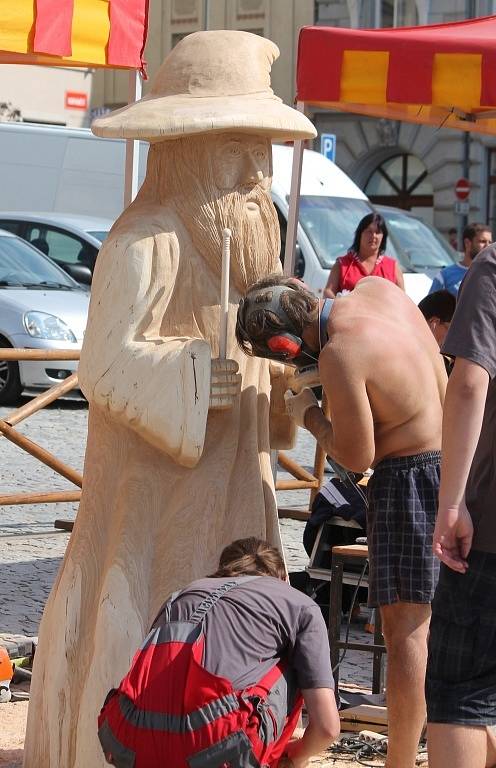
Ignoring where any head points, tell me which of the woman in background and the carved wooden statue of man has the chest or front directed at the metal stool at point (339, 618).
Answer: the woman in background

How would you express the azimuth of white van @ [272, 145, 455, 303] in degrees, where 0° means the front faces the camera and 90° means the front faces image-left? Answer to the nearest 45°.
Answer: approximately 315°

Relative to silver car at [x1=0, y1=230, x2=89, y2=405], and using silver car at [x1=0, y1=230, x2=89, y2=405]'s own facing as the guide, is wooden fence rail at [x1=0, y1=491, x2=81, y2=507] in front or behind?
in front

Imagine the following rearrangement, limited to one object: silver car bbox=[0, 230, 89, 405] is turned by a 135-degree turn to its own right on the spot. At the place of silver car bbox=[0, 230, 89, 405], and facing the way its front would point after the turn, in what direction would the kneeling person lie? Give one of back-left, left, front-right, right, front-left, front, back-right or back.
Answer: left

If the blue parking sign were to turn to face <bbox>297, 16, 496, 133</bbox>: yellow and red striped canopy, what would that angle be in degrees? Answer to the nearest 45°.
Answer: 0° — it already faces it

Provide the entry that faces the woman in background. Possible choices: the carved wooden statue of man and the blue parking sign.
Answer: the blue parking sign

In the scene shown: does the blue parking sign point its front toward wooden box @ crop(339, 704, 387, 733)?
yes

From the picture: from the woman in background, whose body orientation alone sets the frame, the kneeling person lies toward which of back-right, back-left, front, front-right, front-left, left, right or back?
front

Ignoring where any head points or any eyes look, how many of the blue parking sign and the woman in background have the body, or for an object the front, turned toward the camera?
2

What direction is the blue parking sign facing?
toward the camera

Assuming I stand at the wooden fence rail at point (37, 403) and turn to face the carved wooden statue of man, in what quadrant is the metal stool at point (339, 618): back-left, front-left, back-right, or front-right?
front-left

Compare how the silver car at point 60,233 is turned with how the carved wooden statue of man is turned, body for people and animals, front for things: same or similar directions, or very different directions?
same or similar directions

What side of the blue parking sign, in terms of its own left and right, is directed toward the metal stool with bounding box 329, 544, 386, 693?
front

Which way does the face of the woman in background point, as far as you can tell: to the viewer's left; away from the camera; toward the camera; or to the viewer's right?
toward the camera

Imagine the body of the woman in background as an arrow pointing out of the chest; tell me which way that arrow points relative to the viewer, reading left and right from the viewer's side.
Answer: facing the viewer

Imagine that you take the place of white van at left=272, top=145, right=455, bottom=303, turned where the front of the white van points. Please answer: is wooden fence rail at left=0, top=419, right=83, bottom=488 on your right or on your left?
on your right

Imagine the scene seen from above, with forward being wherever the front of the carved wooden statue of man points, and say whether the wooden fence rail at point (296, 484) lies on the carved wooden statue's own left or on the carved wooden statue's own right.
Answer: on the carved wooden statue's own left
